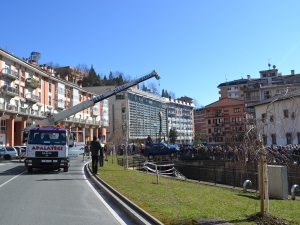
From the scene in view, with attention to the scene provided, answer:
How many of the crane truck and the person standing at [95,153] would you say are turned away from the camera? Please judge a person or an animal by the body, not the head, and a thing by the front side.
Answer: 1

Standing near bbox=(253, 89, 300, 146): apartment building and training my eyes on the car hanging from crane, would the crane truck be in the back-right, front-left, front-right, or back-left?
front-left

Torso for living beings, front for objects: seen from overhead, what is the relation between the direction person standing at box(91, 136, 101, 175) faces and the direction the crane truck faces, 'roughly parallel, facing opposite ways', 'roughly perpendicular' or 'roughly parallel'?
roughly parallel, facing opposite ways

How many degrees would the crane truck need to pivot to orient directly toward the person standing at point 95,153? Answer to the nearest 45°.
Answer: approximately 45° to its left

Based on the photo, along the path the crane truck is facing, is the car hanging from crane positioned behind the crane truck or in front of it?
behind

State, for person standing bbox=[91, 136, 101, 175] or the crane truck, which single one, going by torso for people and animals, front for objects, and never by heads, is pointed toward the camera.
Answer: the crane truck

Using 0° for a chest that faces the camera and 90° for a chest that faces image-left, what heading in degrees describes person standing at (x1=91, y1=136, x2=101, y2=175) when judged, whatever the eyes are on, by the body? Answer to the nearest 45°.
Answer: approximately 180°

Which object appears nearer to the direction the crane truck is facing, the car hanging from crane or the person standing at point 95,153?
the person standing

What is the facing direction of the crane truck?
toward the camera
